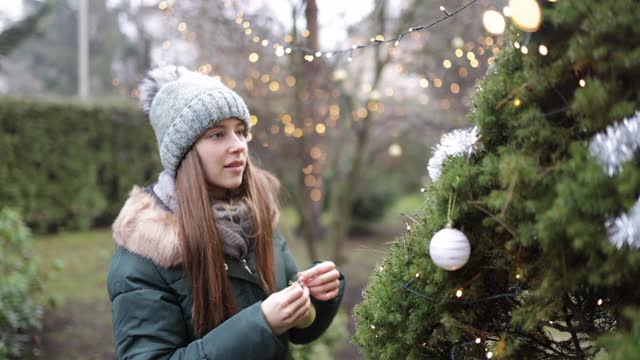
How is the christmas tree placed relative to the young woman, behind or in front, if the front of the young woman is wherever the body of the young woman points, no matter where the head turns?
in front

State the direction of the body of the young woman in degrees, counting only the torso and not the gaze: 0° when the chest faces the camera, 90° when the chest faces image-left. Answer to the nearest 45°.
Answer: approximately 315°

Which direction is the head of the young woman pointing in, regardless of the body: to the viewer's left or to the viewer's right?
to the viewer's right
